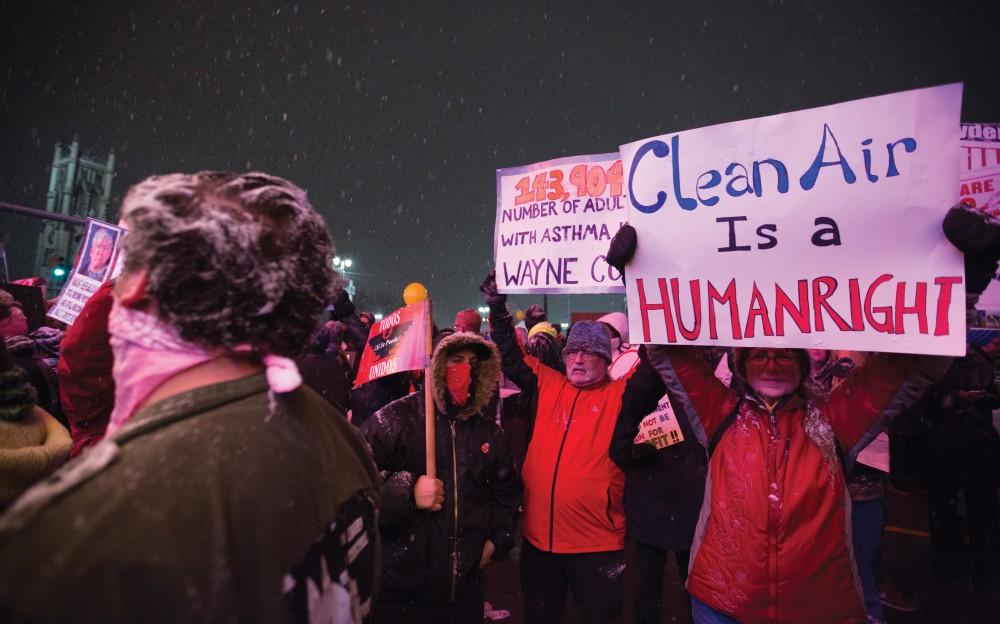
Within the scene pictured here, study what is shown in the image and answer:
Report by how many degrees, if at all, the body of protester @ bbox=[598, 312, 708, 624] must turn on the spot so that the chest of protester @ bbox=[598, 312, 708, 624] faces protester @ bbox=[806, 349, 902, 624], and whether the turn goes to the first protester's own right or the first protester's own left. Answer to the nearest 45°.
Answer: approximately 135° to the first protester's own left

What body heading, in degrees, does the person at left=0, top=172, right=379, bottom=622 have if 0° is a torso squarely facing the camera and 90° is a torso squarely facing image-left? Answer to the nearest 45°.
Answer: approximately 135°

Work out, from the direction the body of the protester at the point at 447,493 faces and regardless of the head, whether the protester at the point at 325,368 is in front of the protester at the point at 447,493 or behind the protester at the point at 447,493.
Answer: behind

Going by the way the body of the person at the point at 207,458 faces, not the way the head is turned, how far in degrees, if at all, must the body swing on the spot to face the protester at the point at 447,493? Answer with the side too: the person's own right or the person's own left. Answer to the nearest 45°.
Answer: approximately 90° to the person's own right

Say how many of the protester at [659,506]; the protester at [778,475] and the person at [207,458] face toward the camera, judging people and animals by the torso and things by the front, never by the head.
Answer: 2
